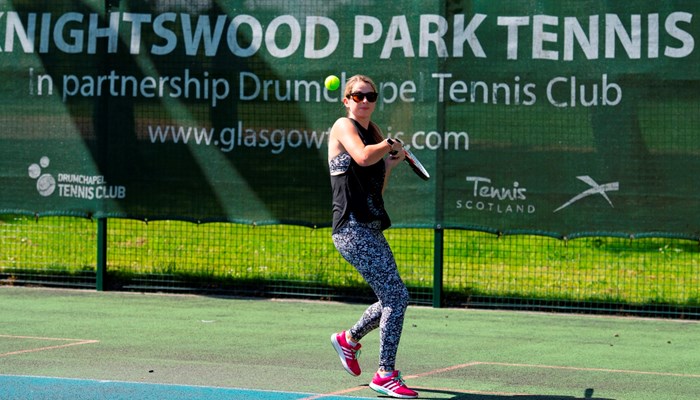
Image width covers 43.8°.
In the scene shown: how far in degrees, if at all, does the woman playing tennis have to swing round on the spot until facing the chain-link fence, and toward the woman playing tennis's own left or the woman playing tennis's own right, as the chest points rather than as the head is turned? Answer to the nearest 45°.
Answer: approximately 135° to the woman playing tennis's own left

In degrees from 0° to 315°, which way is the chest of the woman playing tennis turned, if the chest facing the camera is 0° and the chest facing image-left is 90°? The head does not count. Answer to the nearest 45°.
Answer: approximately 315°
